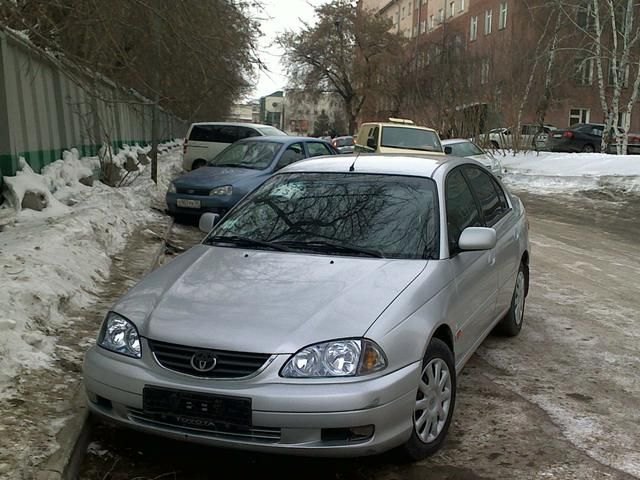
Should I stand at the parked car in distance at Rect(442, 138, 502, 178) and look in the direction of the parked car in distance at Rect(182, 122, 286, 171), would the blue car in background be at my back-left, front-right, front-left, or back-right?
front-left

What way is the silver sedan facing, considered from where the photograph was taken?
facing the viewer and to the left of the viewer

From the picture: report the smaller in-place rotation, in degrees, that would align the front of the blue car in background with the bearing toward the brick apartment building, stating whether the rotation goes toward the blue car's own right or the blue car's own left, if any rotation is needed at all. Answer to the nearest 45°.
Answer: approximately 180°

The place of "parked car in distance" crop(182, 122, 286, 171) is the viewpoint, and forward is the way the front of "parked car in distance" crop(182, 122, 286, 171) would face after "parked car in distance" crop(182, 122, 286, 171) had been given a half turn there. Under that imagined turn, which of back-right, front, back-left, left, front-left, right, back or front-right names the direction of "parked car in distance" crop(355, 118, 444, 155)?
back-left

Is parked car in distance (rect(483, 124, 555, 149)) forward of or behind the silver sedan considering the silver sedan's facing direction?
behind

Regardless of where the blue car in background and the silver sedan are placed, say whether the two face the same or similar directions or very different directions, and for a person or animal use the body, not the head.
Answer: same or similar directions

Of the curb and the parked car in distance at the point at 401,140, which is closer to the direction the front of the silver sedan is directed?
the curb

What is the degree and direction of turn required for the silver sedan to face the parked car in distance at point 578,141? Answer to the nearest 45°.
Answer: approximately 180°

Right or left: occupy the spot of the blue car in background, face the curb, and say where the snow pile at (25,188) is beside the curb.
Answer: right

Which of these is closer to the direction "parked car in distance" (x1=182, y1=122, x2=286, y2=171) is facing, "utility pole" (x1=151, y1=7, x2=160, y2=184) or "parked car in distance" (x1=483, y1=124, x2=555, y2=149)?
the parked car in distance

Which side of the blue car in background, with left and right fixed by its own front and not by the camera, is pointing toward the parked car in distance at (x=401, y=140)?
back

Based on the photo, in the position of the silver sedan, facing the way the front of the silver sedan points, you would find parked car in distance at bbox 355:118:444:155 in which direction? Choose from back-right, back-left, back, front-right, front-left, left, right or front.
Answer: back-right
